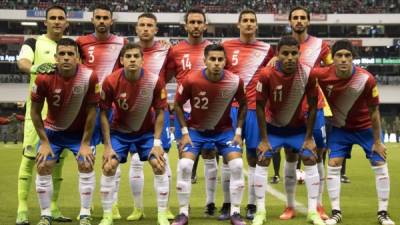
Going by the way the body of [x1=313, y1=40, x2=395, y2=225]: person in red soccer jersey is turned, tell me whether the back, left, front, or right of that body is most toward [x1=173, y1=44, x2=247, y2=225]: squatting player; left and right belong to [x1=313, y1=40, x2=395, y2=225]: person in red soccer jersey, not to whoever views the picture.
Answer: right

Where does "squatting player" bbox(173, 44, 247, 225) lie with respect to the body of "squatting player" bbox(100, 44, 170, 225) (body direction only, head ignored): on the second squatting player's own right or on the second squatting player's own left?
on the second squatting player's own left

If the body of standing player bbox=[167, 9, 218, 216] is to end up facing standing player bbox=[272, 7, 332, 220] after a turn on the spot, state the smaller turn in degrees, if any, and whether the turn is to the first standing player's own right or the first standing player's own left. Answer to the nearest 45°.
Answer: approximately 90° to the first standing player's own left

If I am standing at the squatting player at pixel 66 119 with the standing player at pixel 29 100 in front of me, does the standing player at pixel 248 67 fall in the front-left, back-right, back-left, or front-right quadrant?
back-right

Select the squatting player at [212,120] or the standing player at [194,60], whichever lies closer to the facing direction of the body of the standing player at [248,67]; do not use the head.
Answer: the squatting player

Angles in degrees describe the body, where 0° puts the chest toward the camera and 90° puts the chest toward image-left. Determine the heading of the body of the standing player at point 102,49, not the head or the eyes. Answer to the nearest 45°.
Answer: approximately 0°

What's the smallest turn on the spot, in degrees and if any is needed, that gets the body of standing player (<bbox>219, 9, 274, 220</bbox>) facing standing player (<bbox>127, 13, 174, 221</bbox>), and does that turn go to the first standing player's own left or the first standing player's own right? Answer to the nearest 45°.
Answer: approximately 90° to the first standing player's own right

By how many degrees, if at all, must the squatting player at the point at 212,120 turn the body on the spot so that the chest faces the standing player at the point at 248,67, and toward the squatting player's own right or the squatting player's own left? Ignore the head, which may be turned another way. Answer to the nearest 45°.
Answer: approximately 135° to the squatting player's own left

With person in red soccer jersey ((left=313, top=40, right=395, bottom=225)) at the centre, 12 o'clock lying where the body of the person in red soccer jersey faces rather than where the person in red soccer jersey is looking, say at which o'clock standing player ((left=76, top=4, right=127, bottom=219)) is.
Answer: The standing player is roughly at 3 o'clock from the person in red soccer jersey.

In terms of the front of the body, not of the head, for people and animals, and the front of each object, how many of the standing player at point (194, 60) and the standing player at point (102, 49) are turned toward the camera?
2
